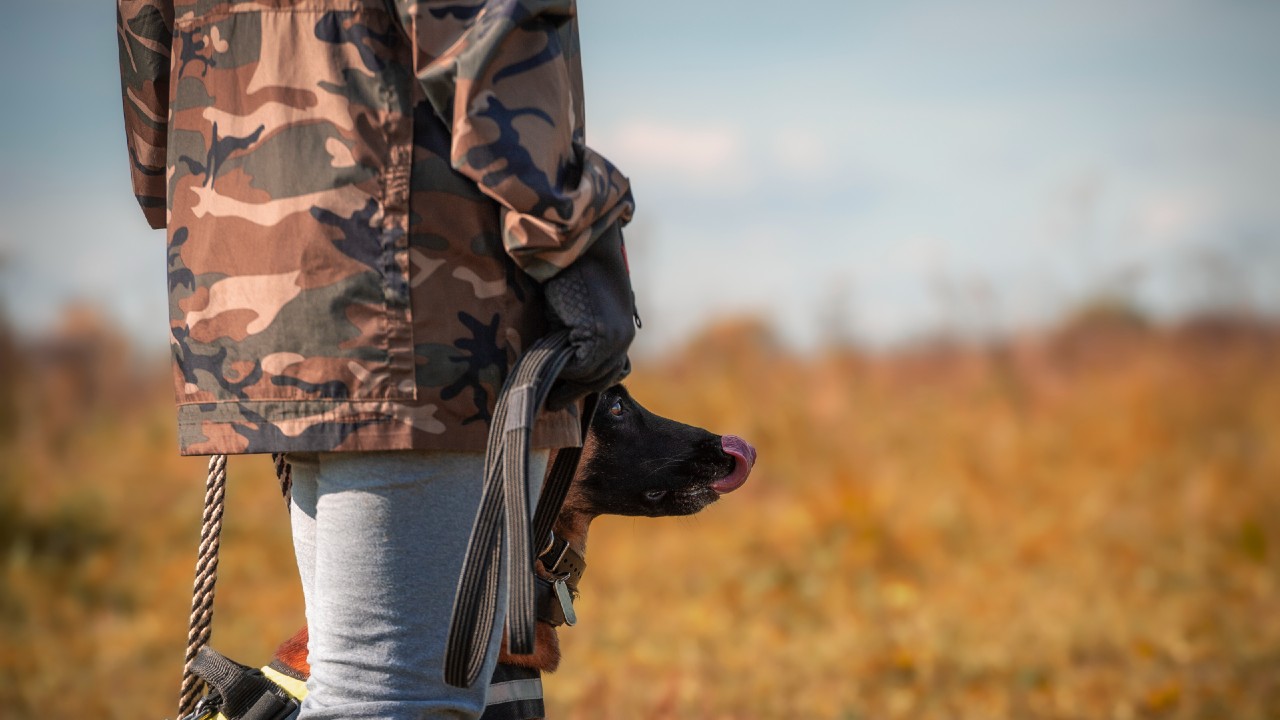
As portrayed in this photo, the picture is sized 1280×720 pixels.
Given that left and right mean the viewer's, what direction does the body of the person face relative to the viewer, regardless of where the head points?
facing away from the viewer and to the right of the viewer

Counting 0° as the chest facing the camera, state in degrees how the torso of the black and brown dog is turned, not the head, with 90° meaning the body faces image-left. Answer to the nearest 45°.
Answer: approximately 270°

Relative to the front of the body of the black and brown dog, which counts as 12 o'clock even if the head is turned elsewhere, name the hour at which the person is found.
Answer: The person is roughly at 4 o'clock from the black and brown dog.

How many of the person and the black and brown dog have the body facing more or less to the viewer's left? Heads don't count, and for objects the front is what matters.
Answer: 0

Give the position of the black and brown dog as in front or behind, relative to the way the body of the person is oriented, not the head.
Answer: in front
